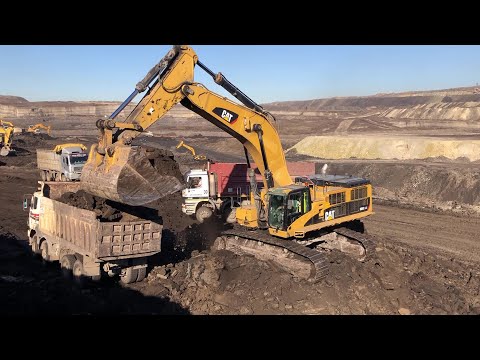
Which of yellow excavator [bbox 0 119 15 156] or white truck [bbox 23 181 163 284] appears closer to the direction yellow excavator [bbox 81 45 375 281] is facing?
the white truck

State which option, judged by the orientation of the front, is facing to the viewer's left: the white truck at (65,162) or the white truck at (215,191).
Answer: the white truck at (215,191)

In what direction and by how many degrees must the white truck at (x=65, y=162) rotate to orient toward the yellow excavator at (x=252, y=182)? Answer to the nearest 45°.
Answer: approximately 45° to its right

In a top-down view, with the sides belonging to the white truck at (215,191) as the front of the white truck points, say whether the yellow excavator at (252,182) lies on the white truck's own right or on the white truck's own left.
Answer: on the white truck's own left

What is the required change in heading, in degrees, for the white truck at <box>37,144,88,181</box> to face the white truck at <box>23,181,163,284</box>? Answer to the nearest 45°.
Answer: approximately 45° to its right

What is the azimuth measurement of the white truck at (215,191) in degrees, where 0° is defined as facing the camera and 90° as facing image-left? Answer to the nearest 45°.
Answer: approximately 90°

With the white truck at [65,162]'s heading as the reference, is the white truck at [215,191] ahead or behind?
ahead

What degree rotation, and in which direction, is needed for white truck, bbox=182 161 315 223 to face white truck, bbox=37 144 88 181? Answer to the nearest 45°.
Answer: approximately 45° to its right

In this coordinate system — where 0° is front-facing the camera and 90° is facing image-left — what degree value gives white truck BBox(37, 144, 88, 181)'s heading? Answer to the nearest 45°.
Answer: approximately 315°

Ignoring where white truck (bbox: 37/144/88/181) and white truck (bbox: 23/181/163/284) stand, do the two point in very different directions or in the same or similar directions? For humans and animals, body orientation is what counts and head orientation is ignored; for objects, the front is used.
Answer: very different directions

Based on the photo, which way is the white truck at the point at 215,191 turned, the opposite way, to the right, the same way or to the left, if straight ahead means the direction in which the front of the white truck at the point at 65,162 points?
the opposite way
